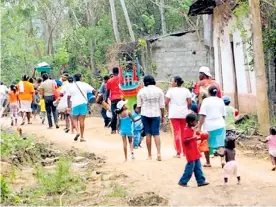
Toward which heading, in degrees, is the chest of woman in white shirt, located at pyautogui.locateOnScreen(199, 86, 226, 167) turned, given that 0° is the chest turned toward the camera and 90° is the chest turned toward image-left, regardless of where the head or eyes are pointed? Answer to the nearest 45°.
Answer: approximately 180°

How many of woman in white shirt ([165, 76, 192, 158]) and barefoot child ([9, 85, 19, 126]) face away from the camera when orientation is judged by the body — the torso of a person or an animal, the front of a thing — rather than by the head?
2

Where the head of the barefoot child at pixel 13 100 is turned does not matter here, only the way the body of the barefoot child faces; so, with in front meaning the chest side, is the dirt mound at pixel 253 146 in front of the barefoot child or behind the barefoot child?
behind

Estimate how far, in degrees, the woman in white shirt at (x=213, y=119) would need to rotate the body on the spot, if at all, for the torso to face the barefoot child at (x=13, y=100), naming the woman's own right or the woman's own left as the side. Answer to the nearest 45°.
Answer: approximately 45° to the woman's own left

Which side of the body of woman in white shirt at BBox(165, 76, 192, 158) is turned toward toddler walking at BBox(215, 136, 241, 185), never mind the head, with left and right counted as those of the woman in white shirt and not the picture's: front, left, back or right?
back

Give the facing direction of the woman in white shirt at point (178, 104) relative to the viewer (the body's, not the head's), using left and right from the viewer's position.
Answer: facing away from the viewer

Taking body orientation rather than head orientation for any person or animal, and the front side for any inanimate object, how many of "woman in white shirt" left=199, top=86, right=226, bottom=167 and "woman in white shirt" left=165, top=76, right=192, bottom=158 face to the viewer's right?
0

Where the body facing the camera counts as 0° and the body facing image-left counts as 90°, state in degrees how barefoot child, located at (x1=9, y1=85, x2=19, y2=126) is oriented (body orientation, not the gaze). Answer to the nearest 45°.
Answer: approximately 180°

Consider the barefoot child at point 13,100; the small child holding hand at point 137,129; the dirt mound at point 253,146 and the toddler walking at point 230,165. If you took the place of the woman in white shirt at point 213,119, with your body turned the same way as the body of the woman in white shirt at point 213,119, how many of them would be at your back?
1
